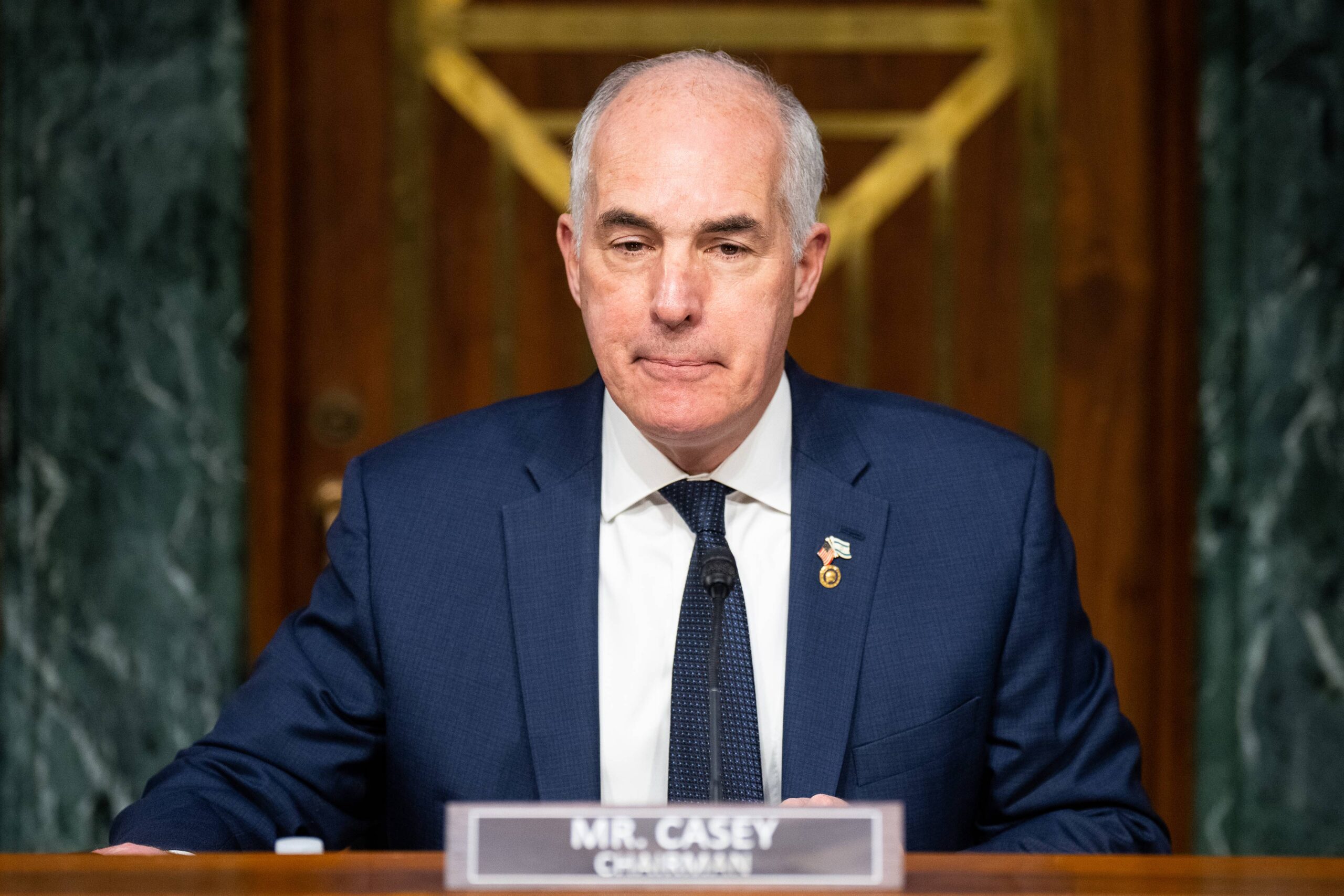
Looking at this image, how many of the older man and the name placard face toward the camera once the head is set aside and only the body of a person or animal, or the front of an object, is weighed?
2

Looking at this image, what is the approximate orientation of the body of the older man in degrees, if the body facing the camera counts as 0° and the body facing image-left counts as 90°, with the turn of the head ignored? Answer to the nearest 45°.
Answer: approximately 0°

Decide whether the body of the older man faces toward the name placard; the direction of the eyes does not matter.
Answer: yes

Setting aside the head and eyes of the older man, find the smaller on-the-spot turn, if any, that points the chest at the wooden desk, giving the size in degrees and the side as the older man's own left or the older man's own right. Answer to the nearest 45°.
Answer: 0° — they already face it

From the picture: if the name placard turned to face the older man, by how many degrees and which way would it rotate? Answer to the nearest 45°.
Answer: approximately 180°
